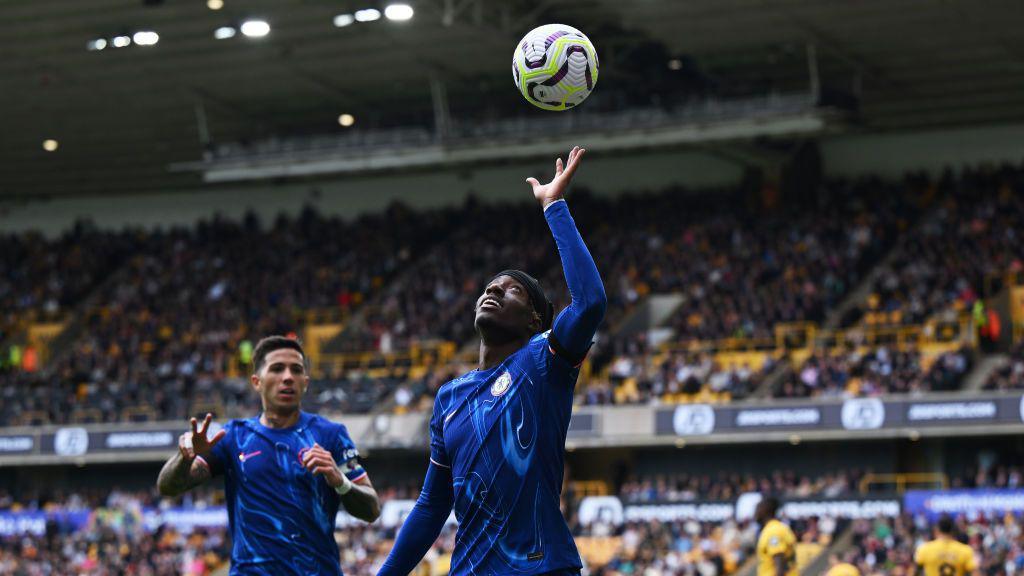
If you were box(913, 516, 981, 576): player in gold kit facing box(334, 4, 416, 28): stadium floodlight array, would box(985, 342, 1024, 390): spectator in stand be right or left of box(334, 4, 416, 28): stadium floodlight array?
right

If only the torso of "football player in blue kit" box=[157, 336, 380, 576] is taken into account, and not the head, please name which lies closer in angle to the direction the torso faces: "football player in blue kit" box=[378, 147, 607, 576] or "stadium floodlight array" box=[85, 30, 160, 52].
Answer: the football player in blue kit

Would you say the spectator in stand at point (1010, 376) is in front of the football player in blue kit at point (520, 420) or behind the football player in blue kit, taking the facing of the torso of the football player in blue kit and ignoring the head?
behind

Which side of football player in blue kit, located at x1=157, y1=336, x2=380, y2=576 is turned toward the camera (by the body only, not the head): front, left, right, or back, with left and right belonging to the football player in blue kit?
front

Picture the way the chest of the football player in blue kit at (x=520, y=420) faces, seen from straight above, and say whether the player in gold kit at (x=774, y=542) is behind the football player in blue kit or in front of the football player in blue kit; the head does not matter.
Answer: behind

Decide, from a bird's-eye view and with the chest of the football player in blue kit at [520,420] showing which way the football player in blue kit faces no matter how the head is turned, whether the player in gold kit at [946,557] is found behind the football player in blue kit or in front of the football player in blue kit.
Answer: behind

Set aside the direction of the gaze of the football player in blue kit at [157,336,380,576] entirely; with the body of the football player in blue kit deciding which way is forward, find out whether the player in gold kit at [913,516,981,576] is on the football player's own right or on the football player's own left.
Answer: on the football player's own left

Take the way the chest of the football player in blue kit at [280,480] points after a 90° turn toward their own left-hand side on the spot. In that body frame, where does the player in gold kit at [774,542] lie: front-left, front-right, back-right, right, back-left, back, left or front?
front-left

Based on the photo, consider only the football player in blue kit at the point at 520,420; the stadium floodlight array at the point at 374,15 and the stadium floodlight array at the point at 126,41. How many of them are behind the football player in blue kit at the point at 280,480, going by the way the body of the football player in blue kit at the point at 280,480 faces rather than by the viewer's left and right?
2

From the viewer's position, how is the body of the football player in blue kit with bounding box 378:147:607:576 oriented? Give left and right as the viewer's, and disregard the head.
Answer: facing the viewer and to the left of the viewer

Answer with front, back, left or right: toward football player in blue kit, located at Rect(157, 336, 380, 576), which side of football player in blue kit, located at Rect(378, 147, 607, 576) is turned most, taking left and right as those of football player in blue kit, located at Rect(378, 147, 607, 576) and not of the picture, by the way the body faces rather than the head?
right

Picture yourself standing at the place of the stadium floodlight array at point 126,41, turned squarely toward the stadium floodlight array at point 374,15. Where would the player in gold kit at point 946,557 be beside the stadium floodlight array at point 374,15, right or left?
right

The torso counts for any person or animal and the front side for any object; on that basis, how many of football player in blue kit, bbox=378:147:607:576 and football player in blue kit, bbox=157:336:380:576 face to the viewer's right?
0
